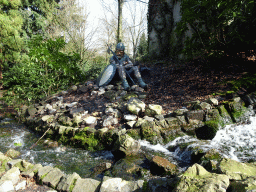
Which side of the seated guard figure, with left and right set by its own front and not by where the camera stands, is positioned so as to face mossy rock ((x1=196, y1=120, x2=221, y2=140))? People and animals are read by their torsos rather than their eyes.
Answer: front

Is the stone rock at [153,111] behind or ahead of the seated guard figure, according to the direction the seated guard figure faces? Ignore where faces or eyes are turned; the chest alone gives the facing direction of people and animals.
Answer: ahead

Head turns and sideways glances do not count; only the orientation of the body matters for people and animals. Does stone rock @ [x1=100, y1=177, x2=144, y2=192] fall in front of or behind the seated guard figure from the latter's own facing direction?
in front

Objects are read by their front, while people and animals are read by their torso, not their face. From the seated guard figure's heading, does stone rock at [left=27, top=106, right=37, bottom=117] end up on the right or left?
on its right

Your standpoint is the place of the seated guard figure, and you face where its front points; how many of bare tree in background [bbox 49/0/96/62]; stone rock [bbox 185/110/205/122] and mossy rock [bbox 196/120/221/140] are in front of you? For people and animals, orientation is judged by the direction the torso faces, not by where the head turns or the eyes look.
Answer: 2

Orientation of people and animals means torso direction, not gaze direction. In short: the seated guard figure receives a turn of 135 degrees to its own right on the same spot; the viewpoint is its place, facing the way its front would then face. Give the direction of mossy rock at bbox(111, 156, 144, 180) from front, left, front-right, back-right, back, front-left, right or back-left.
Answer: left

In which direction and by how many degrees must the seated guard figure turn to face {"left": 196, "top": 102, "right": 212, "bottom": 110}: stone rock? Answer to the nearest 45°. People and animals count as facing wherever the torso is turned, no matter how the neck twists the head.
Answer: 0° — it already faces it

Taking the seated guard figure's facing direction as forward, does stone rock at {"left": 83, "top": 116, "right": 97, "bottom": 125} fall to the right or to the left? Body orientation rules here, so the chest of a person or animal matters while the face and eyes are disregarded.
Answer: on its right

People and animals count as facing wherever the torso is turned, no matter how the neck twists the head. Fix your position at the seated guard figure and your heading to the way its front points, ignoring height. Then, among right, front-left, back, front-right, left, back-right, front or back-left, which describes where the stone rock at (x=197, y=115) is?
front

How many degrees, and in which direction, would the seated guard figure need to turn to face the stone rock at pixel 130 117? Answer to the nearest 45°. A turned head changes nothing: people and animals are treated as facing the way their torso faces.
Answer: approximately 45° to its right
